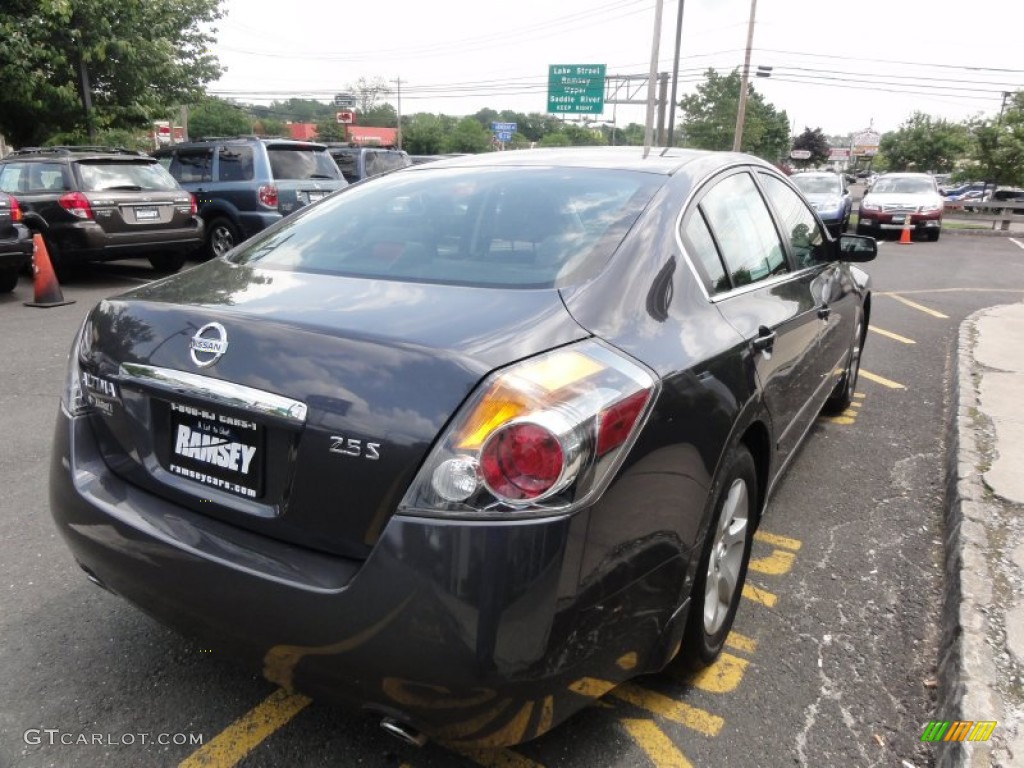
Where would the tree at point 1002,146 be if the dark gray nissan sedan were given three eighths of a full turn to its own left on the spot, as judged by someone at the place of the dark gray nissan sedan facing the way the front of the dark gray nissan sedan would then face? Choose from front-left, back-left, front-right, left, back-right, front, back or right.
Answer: back-right

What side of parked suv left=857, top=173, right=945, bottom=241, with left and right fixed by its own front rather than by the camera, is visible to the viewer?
front

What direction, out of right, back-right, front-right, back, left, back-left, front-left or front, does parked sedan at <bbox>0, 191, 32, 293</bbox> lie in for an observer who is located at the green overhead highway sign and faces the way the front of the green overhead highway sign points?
front

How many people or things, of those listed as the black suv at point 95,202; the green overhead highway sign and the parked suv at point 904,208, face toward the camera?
2

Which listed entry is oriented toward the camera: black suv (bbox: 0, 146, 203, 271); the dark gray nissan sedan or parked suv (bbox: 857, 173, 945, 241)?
the parked suv

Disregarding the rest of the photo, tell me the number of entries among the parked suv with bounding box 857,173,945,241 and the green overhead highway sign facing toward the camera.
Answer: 2

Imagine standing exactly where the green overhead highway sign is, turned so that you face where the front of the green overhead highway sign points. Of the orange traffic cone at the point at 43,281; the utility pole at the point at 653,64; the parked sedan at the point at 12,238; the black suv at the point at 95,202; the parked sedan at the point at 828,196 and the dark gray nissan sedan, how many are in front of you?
6

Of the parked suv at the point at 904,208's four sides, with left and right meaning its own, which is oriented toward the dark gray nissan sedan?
front

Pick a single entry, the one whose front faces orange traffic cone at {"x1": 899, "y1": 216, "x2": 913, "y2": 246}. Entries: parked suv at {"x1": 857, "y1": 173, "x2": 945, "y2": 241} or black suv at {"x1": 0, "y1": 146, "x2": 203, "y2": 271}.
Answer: the parked suv

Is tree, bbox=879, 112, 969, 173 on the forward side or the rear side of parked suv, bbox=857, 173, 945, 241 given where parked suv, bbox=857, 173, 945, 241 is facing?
on the rear side

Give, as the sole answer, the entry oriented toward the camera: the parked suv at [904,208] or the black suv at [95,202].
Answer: the parked suv

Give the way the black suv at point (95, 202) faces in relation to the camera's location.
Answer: facing away from the viewer and to the left of the viewer

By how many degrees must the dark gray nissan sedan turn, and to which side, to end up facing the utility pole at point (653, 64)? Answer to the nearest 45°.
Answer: approximately 45° to its left

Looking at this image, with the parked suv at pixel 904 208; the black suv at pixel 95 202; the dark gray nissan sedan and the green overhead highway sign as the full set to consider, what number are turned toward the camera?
2

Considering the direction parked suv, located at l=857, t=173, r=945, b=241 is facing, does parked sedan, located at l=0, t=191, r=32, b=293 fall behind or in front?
in front

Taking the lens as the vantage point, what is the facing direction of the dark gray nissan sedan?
facing away from the viewer and to the right of the viewer

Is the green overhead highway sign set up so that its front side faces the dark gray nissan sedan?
yes
